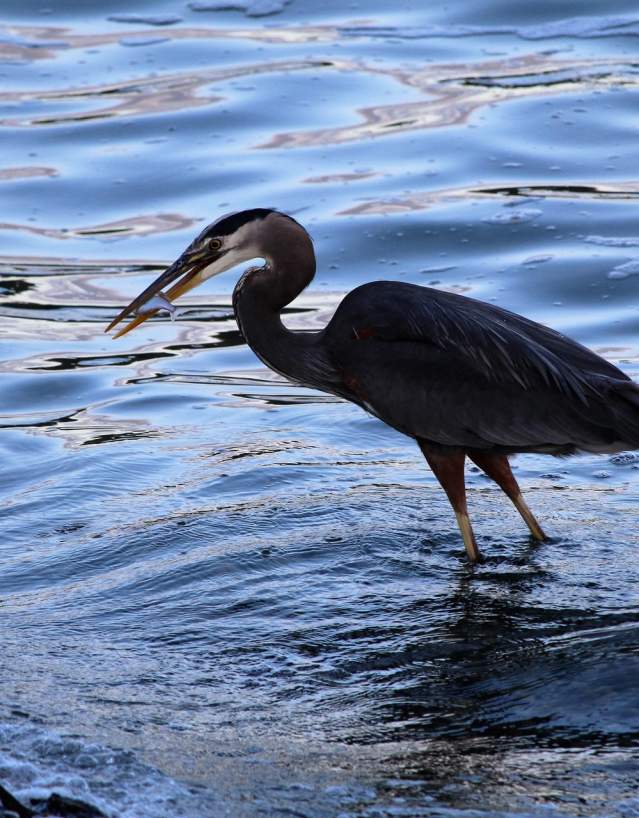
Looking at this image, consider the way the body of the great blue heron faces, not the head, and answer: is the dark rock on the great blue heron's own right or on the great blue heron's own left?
on the great blue heron's own left

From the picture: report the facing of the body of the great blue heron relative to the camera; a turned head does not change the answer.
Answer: to the viewer's left
